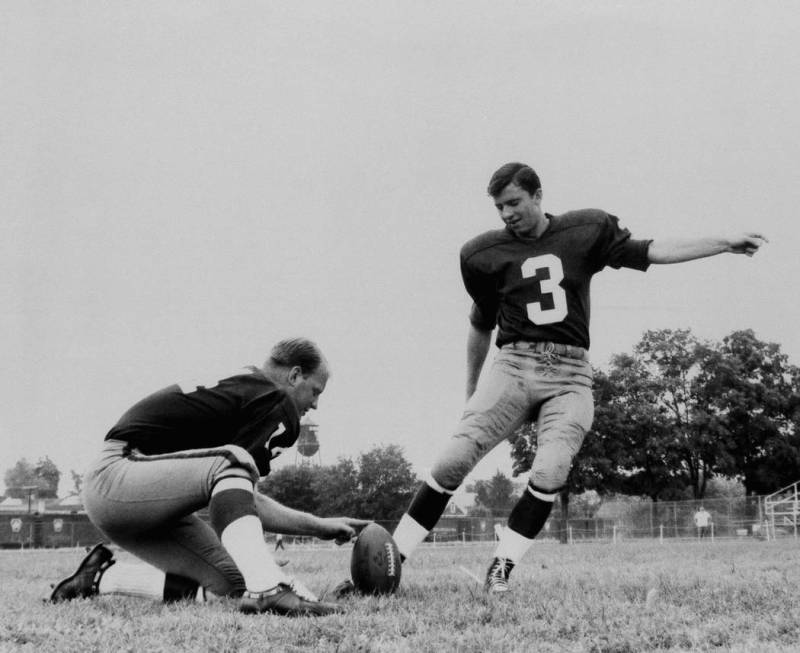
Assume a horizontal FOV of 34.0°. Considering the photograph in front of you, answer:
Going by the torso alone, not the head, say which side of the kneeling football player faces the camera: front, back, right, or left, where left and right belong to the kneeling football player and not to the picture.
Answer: right

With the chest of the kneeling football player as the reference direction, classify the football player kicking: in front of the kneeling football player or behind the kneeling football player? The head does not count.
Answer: in front

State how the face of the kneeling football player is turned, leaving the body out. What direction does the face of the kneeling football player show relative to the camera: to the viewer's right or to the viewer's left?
to the viewer's right

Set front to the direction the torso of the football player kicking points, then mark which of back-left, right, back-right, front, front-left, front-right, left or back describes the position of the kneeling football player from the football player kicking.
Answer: front-right

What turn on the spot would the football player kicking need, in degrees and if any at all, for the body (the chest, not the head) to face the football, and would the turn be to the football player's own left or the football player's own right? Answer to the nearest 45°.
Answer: approximately 45° to the football player's own right

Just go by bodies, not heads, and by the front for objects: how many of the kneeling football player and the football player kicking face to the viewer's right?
1

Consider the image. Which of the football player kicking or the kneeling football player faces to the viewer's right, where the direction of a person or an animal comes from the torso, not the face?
the kneeling football player

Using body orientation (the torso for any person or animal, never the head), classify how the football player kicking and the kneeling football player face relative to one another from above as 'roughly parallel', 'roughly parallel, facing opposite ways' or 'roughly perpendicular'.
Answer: roughly perpendicular

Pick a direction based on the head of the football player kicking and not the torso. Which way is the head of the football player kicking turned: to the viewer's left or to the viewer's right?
to the viewer's left
